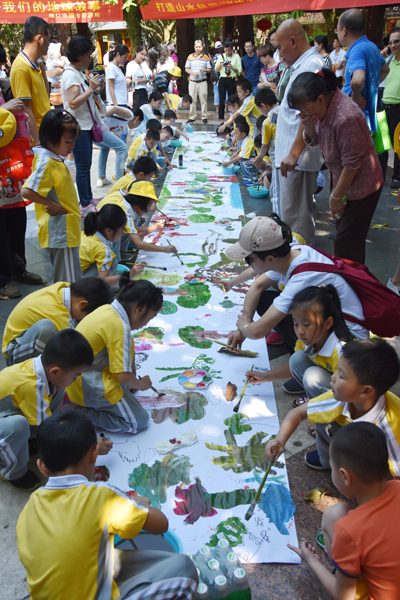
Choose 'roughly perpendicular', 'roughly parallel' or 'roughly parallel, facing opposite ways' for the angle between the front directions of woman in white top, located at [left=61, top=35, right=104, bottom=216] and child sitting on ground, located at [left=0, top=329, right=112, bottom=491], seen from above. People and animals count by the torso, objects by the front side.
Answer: roughly parallel

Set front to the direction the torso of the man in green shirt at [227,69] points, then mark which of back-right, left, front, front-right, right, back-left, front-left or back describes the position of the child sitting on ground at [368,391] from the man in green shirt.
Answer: front

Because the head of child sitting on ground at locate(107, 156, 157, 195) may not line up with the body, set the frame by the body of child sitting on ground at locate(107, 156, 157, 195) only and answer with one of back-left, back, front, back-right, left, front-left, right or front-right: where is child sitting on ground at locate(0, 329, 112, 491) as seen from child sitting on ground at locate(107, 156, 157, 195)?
right

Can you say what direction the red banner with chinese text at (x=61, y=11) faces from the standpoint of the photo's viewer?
facing the viewer

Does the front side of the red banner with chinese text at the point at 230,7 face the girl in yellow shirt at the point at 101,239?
yes

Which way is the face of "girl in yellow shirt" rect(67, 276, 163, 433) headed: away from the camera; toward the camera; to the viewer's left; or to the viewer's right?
to the viewer's right

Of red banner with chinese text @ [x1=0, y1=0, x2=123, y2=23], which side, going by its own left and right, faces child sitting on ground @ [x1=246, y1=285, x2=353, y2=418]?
front

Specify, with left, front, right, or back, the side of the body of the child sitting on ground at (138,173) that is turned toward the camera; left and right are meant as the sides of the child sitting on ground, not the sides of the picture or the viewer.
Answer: right

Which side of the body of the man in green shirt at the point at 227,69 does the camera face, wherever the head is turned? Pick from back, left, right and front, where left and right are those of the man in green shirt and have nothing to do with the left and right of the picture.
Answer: front

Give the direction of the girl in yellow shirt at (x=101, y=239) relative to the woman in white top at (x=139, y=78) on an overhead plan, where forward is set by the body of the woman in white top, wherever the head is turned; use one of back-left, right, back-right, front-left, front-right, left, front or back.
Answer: front-right

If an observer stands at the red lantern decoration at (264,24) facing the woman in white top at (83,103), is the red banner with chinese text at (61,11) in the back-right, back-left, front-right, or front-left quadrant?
front-right

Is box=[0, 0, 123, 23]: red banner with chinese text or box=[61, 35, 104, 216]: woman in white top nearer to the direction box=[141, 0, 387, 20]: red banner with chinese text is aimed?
the woman in white top

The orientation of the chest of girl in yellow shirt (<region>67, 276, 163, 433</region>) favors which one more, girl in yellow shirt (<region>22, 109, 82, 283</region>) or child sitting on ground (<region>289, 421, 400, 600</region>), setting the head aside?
the child sitting on ground

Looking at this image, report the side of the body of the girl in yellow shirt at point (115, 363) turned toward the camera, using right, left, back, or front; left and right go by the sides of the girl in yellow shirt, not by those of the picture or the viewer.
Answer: right

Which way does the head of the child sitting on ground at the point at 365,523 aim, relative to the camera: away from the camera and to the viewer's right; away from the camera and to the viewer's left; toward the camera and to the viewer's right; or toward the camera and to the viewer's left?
away from the camera and to the viewer's left

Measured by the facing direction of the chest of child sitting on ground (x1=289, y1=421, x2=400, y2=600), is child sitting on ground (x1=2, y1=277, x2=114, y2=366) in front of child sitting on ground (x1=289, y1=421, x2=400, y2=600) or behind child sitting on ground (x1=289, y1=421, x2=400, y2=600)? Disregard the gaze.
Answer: in front

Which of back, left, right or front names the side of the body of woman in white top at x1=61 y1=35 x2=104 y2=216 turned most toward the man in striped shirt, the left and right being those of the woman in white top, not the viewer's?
left

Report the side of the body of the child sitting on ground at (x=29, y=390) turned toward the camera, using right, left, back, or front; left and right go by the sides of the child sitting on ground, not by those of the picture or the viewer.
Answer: right
